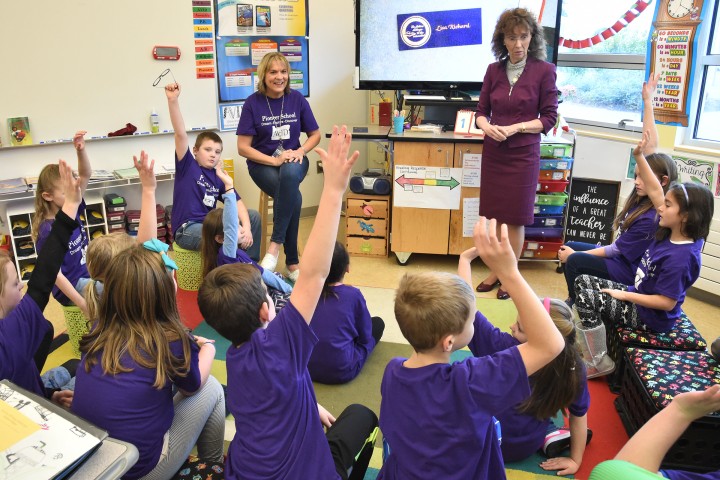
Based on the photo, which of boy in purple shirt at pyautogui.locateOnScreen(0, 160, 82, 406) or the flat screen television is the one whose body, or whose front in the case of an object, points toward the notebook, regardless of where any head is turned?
the flat screen television

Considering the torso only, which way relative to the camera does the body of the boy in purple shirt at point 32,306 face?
to the viewer's right

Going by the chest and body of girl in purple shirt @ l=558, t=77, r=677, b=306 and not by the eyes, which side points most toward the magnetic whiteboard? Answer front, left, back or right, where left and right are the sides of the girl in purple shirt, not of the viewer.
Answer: front

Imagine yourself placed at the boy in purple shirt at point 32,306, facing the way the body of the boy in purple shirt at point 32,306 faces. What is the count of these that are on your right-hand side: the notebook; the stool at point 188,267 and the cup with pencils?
1

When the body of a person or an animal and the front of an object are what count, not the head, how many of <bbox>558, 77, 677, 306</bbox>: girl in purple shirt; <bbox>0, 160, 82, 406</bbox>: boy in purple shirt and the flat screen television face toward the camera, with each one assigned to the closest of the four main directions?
1

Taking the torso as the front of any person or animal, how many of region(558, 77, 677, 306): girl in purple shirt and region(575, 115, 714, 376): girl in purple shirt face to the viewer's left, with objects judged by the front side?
2

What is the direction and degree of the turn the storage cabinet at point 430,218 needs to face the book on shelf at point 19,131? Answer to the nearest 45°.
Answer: approximately 90° to its right

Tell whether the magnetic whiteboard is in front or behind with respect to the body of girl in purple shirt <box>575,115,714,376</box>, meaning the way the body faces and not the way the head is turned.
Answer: in front

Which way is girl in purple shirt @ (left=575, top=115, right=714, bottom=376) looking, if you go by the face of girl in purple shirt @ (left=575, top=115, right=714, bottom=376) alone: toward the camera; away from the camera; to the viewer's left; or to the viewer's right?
to the viewer's left

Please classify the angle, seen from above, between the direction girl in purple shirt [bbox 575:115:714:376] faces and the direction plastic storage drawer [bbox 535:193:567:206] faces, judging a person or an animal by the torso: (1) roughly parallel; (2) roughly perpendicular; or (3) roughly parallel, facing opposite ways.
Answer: roughly perpendicular

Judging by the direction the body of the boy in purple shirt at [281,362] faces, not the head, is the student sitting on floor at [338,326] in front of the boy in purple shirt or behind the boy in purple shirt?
in front

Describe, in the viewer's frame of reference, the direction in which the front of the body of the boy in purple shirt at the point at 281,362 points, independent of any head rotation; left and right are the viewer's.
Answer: facing away from the viewer and to the right of the viewer

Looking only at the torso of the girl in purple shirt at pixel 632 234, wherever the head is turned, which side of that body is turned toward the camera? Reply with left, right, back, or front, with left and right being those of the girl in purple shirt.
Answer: left

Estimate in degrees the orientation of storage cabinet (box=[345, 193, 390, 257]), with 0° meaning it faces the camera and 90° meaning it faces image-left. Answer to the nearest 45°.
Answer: approximately 0°

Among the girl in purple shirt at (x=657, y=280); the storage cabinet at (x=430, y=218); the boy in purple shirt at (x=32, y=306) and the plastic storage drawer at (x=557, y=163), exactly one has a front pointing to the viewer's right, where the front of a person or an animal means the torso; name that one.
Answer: the boy in purple shirt at (x=32, y=306)
